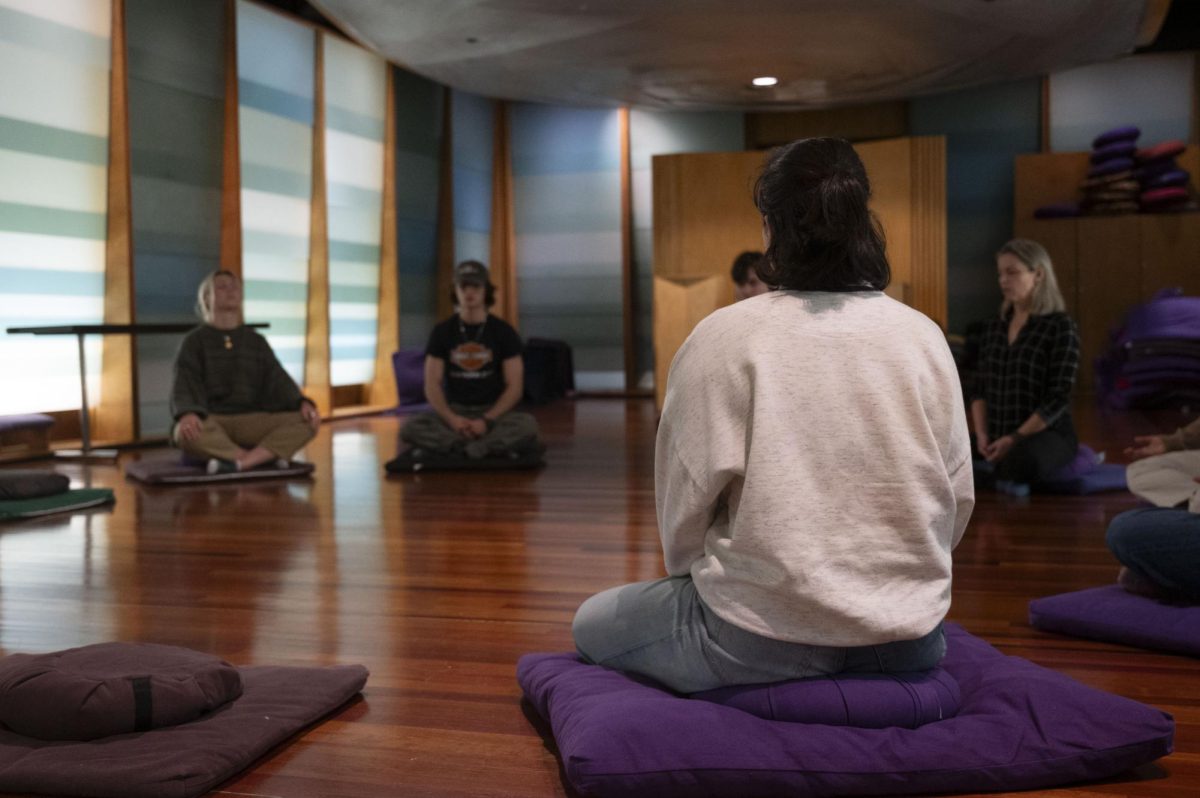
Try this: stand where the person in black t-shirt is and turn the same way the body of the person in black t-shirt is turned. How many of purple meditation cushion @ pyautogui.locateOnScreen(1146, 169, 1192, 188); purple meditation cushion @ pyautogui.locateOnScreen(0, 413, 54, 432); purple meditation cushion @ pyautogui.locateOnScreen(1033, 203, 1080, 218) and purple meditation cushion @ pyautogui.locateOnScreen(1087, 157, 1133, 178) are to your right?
1

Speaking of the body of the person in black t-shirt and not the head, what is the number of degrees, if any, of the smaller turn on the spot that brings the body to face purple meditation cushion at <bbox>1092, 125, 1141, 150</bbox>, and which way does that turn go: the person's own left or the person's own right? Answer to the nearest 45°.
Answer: approximately 135° to the person's own left

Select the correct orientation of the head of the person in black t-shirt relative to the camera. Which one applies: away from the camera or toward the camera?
toward the camera

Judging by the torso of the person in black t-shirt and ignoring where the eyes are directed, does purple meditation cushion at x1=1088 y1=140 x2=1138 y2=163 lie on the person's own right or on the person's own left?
on the person's own left

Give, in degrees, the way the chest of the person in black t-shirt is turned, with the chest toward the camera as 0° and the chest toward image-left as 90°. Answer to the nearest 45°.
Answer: approximately 0°

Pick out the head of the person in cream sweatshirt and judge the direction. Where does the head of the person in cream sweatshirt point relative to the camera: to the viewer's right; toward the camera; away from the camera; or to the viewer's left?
away from the camera

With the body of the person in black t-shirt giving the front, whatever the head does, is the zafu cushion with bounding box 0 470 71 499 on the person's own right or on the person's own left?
on the person's own right

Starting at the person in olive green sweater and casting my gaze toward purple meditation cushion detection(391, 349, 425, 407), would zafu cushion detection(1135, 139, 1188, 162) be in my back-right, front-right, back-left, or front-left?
front-right

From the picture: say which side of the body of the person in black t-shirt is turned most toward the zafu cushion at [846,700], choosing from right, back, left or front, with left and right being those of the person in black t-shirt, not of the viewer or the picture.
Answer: front

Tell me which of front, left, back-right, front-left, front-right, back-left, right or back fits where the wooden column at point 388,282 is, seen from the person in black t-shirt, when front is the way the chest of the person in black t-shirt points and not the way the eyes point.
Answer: back

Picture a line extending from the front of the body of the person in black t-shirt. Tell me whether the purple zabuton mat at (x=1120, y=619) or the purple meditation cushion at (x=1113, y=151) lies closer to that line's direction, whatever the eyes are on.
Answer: the purple zabuton mat

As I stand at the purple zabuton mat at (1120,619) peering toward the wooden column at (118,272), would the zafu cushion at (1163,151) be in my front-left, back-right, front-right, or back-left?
front-right

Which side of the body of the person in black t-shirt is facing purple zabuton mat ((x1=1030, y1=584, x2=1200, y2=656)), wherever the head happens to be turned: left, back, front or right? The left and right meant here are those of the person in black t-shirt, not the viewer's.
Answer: front

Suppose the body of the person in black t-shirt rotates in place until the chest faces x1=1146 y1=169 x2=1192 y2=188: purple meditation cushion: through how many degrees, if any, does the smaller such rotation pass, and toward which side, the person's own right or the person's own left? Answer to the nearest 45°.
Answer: approximately 135° to the person's own left

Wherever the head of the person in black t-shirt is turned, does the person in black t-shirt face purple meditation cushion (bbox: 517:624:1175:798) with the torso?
yes
